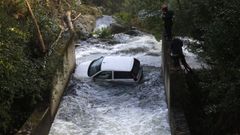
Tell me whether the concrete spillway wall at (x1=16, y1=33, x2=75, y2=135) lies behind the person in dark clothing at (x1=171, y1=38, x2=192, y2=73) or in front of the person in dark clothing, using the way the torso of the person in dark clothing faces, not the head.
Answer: in front

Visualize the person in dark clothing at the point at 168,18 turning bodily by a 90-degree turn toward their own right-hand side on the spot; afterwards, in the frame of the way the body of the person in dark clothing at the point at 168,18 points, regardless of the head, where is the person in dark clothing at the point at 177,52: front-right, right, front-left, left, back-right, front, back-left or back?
back

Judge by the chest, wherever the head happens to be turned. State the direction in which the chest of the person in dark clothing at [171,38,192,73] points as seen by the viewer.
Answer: to the viewer's left

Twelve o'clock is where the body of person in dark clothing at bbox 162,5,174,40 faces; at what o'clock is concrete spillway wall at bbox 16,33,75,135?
The concrete spillway wall is roughly at 11 o'clock from the person in dark clothing.

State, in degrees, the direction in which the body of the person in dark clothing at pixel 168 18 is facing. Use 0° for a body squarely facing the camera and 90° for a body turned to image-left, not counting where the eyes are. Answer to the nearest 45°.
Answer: approximately 90°

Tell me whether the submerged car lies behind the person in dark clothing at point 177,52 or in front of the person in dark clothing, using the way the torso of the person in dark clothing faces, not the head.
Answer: in front
